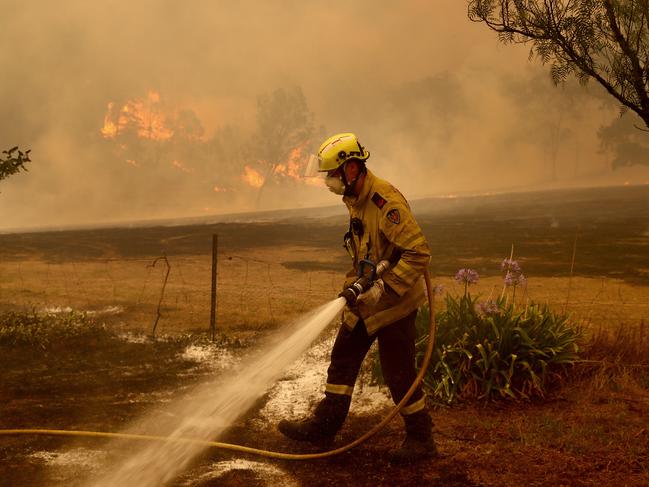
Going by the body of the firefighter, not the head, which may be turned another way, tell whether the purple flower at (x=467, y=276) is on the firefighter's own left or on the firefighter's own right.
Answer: on the firefighter's own right

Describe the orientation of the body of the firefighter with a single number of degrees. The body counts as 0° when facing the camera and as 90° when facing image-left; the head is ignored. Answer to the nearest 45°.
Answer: approximately 90°

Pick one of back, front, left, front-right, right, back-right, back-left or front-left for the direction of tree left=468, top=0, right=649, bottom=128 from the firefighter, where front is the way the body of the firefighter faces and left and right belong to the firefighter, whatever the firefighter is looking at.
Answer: back-right

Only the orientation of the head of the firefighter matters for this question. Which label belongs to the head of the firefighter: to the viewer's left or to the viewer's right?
to the viewer's left

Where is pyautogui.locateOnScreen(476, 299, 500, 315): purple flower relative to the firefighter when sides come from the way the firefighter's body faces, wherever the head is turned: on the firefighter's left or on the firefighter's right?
on the firefighter's right

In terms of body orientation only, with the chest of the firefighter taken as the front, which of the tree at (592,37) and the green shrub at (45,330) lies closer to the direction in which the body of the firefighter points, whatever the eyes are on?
the green shrub

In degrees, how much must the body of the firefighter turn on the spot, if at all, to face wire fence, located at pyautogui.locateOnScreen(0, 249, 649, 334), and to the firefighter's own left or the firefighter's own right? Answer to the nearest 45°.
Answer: approximately 90° to the firefighter's own right

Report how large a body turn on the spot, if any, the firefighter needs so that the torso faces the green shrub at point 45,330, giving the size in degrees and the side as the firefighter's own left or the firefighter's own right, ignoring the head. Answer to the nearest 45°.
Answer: approximately 45° to the firefighter's own right
